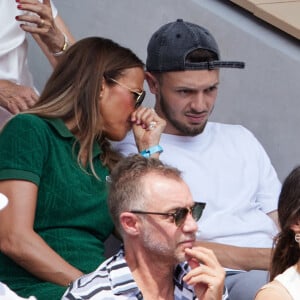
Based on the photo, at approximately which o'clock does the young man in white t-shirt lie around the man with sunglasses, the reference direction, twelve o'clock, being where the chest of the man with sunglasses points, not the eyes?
The young man in white t-shirt is roughly at 8 o'clock from the man with sunglasses.

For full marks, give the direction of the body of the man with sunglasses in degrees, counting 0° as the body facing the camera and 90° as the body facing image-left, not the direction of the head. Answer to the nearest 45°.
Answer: approximately 315°

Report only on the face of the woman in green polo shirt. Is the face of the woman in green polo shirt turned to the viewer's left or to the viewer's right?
to the viewer's right

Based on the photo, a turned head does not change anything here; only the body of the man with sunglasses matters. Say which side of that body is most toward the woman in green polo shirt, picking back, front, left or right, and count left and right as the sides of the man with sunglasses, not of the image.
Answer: back

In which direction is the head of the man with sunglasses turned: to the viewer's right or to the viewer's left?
to the viewer's right

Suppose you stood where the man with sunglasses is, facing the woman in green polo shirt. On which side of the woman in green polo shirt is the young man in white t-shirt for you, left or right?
right
